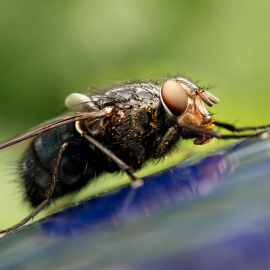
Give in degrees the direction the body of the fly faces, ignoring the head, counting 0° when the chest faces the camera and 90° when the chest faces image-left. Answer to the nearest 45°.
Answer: approximately 270°
